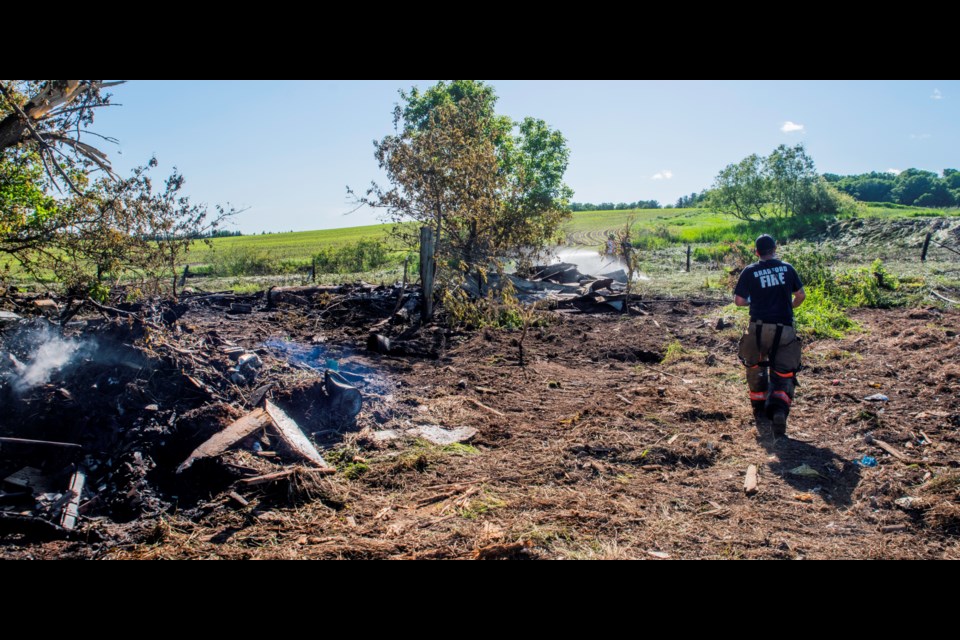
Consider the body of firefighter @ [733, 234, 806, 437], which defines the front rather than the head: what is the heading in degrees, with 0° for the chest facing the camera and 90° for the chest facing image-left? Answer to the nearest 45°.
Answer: approximately 180°

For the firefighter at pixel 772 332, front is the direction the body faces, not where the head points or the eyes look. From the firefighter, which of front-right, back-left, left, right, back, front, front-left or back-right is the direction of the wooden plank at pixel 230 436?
back-left

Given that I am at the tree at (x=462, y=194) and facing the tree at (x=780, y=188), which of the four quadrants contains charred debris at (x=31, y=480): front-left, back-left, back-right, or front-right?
back-right

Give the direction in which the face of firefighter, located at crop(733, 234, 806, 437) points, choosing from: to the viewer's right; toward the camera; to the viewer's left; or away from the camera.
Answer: away from the camera

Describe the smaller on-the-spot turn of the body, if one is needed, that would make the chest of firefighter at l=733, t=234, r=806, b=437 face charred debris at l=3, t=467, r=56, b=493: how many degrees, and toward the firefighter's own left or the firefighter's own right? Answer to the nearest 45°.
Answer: approximately 135° to the firefighter's own left

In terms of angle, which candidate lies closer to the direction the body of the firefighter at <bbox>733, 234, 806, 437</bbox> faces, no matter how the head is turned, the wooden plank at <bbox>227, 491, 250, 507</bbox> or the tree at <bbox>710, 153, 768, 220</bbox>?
the tree

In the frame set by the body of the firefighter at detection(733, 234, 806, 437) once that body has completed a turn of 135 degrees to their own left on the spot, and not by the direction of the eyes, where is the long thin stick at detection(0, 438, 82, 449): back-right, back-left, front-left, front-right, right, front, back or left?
front

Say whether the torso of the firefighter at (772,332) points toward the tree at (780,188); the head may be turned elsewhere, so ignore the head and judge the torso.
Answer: yes

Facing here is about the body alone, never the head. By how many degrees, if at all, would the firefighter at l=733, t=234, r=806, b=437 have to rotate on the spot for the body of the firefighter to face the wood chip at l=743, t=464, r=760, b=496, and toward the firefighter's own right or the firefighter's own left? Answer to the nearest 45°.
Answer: approximately 180°

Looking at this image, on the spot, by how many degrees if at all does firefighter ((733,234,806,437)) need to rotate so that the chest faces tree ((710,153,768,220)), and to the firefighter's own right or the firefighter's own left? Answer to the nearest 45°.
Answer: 0° — they already face it

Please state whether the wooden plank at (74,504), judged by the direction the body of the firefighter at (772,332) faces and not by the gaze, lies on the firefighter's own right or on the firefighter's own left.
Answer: on the firefighter's own left

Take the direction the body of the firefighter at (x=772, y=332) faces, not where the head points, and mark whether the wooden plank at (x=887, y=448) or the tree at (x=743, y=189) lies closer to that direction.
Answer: the tree

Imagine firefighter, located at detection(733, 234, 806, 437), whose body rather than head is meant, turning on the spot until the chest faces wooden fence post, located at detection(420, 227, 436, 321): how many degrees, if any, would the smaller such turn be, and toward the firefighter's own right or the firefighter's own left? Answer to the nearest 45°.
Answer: approximately 45° to the firefighter's own left
